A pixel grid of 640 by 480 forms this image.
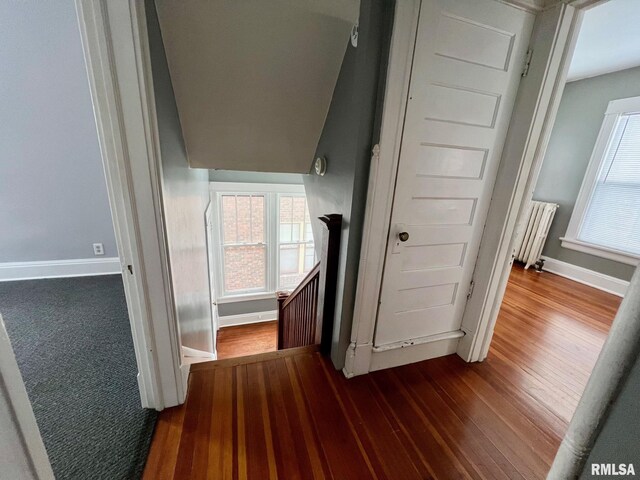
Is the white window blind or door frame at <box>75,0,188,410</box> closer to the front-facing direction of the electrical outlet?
the door frame

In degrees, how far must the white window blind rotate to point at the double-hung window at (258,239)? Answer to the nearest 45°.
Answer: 0° — it already faces it

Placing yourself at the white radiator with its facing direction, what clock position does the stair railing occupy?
The stair railing is roughly at 11 o'clock from the white radiator.

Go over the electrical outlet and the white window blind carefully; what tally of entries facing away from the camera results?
0

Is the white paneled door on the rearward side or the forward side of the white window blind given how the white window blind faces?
on the forward side

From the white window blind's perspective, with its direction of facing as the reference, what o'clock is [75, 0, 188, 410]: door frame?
The door frame is roughly at 11 o'clock from the white window blind.

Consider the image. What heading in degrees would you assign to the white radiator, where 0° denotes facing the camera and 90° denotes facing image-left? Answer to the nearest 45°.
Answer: approximately 45°

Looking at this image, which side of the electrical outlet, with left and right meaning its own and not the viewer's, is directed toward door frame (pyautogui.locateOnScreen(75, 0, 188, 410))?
front

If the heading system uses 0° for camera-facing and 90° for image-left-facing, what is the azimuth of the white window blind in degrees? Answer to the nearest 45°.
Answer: approximately 45°

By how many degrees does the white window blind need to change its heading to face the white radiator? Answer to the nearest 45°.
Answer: approximately 45° to its right

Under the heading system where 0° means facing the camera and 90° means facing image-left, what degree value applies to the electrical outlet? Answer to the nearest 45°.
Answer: approximately 0°

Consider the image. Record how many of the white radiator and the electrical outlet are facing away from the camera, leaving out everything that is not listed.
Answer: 0

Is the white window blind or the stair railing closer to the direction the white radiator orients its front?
the stair railing

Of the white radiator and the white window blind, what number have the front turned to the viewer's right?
0
